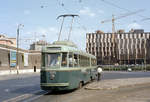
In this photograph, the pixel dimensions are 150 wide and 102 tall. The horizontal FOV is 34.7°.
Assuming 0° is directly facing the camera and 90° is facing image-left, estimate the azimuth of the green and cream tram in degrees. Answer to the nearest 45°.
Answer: approximately 45°
